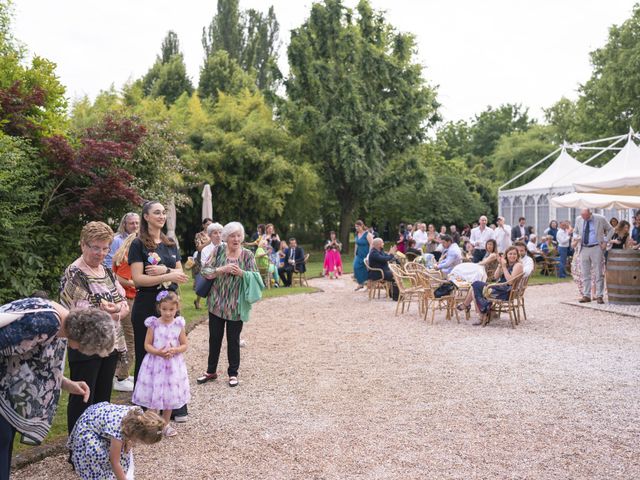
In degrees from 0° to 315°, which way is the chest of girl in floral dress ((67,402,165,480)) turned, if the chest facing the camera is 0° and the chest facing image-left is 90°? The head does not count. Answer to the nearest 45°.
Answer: approximately 270°

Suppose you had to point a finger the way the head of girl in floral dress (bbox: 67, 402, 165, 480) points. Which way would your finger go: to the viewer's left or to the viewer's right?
to the viewer's right

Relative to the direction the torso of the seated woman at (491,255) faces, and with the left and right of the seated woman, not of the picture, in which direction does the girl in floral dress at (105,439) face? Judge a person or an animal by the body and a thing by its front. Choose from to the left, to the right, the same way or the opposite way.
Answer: the opposite way

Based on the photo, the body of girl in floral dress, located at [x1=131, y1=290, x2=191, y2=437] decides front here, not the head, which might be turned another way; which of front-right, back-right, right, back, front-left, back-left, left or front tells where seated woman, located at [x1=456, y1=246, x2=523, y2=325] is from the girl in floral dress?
back-left

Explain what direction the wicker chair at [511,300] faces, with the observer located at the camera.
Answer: facing to the left of the viewer

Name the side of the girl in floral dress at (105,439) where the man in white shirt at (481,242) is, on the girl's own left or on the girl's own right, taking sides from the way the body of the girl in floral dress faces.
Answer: on the girl's own left

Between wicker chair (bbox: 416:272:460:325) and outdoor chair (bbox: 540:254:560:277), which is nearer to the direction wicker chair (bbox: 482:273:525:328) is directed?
the wicker chair

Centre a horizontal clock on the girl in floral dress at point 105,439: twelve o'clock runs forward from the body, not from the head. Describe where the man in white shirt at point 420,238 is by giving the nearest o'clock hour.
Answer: The man in white shirt is roughly at 10 o'clock from the girl in floral dress.

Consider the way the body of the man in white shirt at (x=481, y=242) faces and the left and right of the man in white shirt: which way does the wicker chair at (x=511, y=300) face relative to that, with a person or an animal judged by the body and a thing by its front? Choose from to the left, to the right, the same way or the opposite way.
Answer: to the right

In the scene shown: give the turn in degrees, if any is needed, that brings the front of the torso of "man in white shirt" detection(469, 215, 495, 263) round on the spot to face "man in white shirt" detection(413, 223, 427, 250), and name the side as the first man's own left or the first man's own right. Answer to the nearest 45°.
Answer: approximately 135° to the first man's own right

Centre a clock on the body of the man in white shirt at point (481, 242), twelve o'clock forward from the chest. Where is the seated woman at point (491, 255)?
The seated woman is roughly at 12 o'clock from the man in white shirt.
